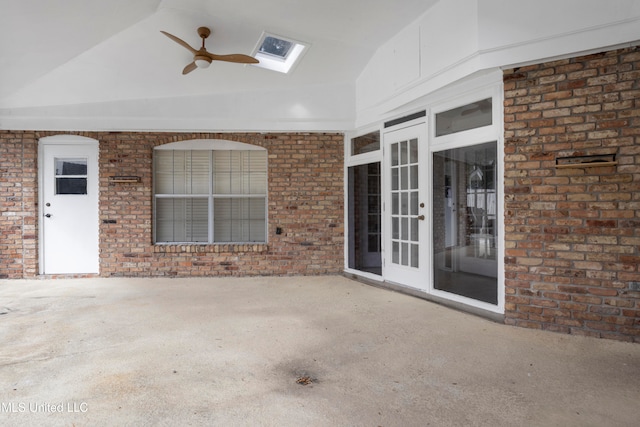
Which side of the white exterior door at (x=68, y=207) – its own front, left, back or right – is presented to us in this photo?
front

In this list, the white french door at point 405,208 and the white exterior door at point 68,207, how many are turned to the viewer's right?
0

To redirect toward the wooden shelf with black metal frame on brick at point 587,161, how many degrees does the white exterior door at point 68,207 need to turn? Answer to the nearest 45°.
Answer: approximately 45° to its left

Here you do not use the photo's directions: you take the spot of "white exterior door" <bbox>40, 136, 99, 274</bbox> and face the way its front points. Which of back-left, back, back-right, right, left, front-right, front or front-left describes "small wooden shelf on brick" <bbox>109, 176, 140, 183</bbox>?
front-left

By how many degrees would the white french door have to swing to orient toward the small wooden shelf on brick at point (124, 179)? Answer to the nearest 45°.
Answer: approximately 45° to its right

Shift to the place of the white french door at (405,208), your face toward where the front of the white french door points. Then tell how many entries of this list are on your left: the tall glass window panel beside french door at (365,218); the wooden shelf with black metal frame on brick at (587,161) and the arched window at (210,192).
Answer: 1

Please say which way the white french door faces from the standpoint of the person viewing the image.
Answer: facing the viewer and to the left of the viewer

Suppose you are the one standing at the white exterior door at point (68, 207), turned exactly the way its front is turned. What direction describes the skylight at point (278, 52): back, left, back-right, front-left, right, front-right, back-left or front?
front-left

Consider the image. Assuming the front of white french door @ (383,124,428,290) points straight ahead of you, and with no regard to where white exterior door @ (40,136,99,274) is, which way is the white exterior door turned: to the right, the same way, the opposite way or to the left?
to the left

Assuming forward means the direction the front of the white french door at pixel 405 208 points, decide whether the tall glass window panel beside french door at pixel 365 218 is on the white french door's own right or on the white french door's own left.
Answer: on the white french door's own right

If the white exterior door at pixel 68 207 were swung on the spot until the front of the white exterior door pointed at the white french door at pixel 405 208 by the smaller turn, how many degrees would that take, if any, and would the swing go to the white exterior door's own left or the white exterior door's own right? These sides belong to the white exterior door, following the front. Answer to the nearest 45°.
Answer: approximately 45° to the white exterior door's own left

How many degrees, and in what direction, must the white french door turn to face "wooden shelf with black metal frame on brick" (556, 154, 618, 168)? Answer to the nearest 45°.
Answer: approximately 90° to its left

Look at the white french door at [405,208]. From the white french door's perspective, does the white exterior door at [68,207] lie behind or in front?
in front

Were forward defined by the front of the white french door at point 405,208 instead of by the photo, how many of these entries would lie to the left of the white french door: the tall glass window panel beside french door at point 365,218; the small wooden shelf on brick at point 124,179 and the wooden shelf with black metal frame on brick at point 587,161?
1
